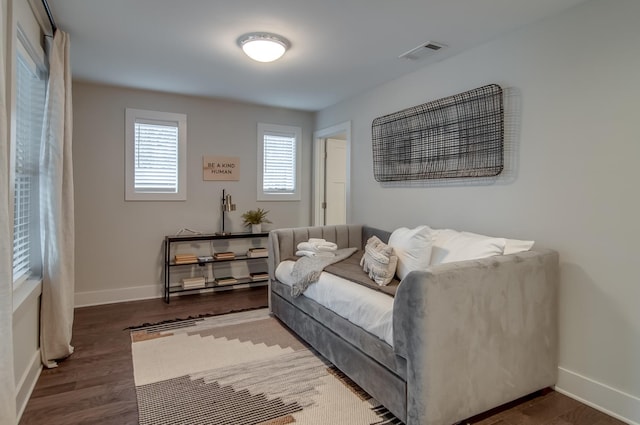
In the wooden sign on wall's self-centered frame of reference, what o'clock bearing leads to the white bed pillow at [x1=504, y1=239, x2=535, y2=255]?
The white bed pillow is roughly at 11 o'clock from the wooden sign on wall.

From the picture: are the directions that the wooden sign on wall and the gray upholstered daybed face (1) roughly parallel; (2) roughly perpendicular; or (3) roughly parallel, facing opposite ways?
roughly perpendicular

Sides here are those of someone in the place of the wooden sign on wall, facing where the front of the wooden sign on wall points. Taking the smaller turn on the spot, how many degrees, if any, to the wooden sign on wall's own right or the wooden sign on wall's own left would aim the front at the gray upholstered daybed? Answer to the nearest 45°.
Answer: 0° — it already faces it

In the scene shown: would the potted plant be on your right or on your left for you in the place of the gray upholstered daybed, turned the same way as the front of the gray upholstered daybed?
on your right

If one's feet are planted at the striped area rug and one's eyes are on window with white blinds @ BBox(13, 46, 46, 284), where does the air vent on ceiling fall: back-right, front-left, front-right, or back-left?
back-right

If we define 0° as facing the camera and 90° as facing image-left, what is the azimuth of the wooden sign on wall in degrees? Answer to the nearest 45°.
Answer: approximately 0°

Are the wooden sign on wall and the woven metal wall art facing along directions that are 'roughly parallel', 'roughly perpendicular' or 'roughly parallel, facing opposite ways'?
roughly perpendicular

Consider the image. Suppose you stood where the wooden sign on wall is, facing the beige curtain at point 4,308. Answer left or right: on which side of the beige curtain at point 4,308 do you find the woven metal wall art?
left
